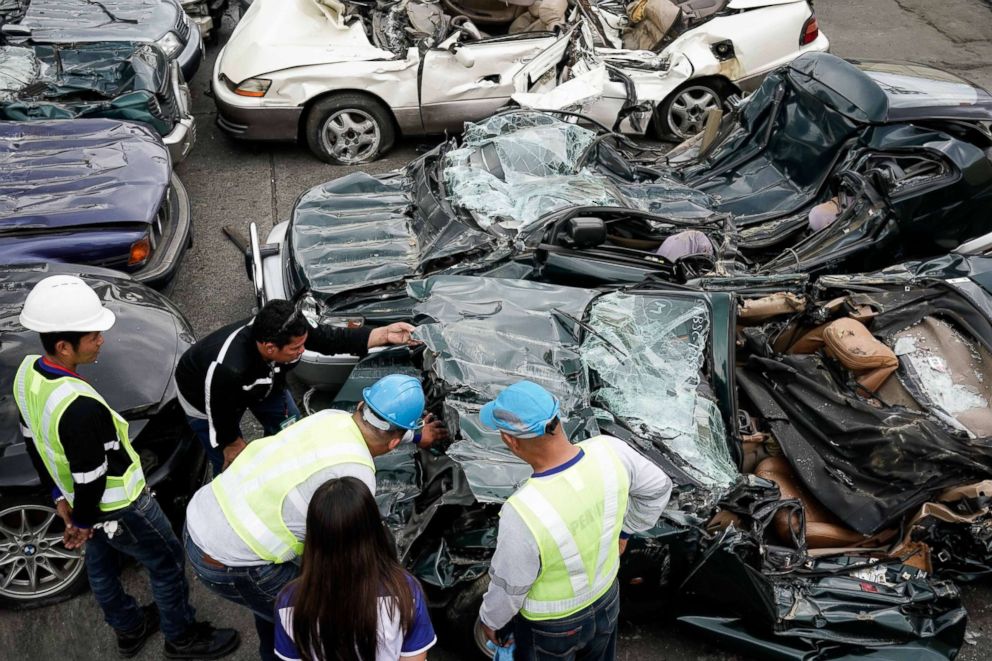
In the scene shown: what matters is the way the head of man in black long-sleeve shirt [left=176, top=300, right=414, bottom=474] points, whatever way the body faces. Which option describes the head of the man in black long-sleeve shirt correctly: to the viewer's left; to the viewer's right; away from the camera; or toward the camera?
to the viewer's right

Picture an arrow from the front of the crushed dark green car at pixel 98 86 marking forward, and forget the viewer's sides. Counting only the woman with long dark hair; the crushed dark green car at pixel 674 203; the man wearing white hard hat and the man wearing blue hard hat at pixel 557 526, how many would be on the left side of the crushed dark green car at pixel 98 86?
0

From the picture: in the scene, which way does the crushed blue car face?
to the viewer's right

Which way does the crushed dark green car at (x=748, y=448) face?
to the viewer's left

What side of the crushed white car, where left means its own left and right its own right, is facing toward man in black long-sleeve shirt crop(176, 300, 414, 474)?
left

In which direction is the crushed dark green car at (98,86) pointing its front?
to the viewer's right

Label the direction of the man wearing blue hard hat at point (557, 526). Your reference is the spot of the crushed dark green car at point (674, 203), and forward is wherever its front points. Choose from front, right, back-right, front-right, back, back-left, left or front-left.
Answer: left

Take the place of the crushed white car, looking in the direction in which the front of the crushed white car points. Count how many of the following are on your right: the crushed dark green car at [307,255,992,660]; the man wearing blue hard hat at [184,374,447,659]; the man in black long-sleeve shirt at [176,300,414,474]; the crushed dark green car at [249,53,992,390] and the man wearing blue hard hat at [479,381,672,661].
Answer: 0

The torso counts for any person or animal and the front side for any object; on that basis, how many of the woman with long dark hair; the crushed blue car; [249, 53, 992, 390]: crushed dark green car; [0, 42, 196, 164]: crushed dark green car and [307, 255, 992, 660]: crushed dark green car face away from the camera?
1

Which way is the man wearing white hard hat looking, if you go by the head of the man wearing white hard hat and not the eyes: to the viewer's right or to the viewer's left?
to the viewer's right

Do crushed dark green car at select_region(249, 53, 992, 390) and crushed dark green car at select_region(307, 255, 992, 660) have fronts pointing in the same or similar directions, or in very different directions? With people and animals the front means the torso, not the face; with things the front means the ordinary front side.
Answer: same or similar directions

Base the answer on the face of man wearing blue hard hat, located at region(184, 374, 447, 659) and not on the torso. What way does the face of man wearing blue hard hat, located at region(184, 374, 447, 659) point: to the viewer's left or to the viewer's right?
to the viewer's right

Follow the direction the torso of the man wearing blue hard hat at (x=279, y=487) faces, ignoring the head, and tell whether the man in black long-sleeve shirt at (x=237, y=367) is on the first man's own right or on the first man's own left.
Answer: on the first man's own left

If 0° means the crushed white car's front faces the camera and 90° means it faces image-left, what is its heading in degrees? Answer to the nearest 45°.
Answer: approximately 90°

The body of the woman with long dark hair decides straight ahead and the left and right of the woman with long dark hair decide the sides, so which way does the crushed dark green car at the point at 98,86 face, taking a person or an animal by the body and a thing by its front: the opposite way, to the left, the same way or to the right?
to the right

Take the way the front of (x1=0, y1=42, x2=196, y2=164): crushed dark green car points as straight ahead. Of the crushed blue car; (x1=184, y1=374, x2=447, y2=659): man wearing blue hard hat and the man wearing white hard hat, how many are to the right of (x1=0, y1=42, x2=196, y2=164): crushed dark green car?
3

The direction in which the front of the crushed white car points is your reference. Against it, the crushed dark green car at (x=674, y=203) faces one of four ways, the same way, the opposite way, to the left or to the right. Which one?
the same way

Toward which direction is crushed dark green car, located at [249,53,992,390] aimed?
to the viewer's left
